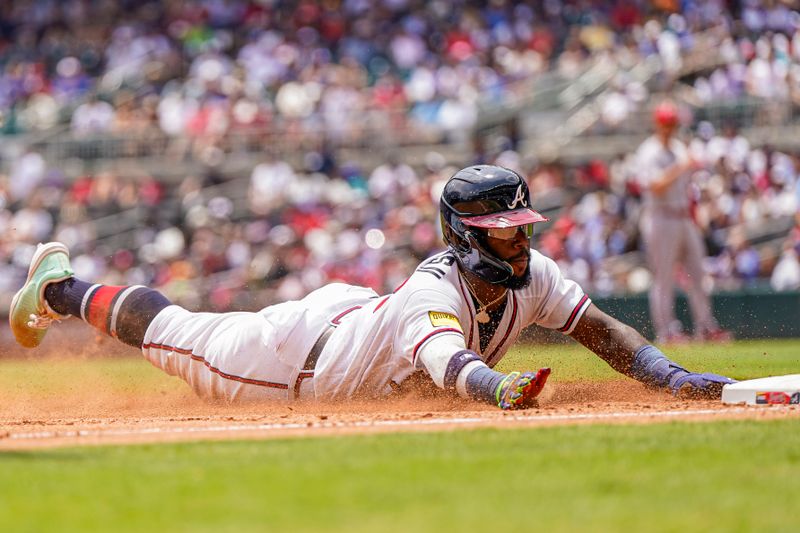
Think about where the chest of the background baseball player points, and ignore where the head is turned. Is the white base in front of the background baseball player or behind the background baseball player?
in front

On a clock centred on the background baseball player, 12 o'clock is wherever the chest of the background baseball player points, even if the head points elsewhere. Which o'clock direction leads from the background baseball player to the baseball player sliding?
The baseball player sliding is roughly at 2 o'clock from the background baseball player.
